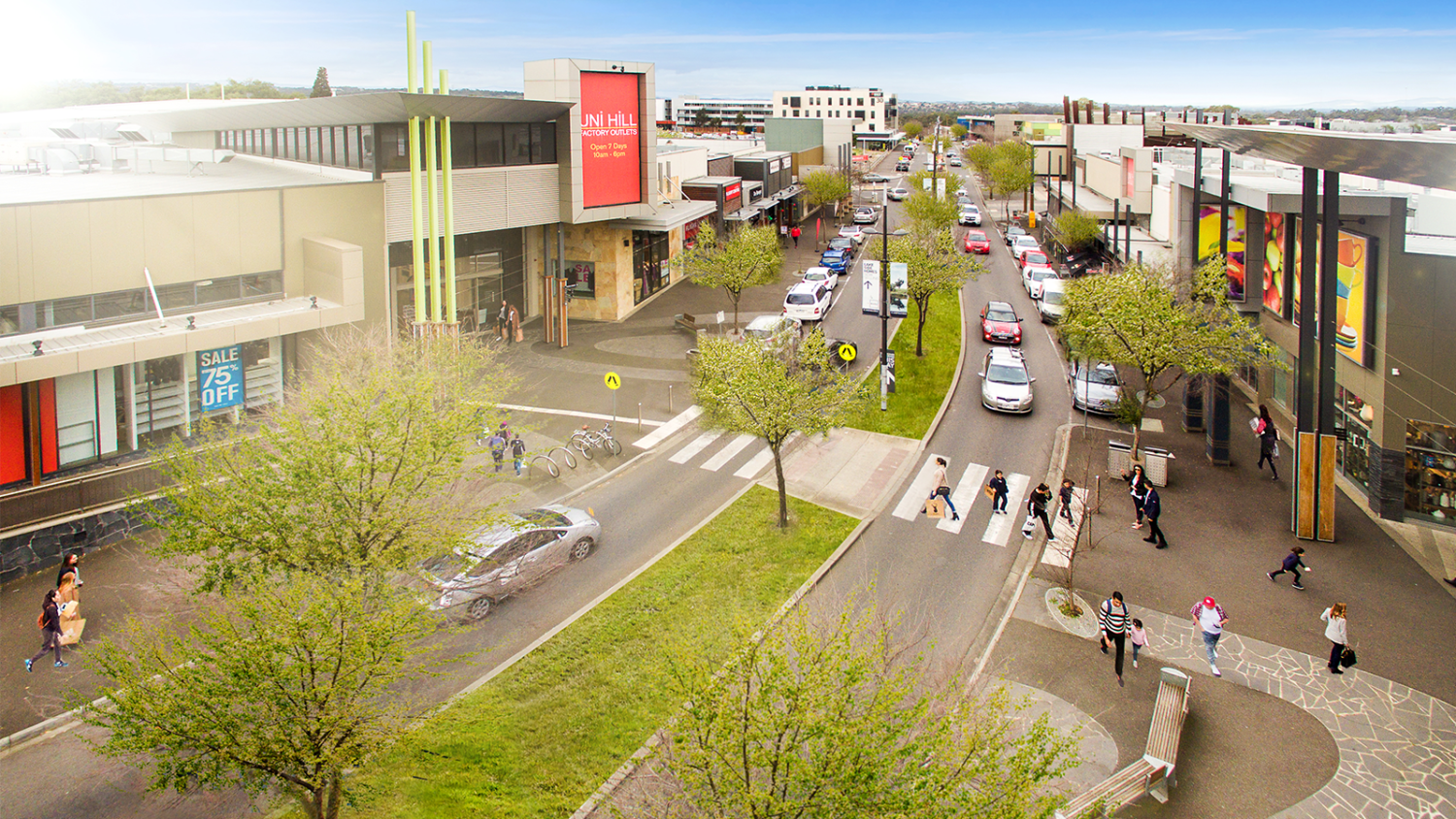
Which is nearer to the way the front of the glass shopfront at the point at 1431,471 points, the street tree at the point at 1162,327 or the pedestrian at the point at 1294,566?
the pedestrian

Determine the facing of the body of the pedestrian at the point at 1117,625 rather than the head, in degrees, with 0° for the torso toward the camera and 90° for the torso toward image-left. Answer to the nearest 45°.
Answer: approximately 0°

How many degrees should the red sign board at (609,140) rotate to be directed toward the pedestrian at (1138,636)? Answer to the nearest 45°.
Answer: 0° — it already faces them

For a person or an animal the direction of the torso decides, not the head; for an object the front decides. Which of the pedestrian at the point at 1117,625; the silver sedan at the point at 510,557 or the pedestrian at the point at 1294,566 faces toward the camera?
the pedestrian at the point at 1117,625

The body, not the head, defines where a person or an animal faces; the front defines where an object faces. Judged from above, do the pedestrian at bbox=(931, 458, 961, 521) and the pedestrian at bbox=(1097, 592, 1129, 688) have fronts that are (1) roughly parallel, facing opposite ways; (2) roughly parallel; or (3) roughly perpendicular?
roughly perpendicular

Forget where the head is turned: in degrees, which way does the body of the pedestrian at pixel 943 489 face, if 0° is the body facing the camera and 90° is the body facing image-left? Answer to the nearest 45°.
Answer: approximately 90°
